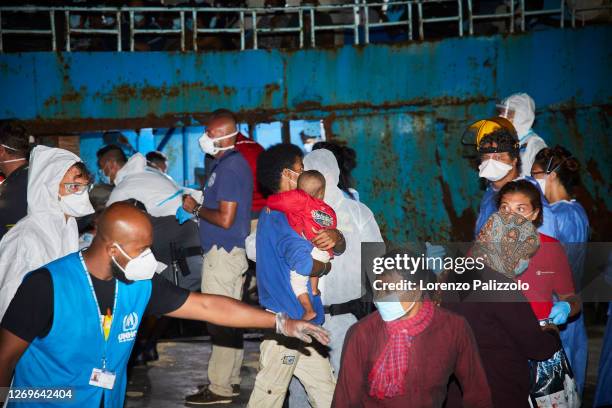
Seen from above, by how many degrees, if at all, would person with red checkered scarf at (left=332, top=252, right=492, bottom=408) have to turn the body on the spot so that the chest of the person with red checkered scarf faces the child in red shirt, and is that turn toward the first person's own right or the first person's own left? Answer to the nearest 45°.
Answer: approximately 90° to the first person's own right

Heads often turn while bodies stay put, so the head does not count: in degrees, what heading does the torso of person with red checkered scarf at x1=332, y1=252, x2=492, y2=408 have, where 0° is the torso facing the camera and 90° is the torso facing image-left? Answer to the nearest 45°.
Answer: approximately 45°

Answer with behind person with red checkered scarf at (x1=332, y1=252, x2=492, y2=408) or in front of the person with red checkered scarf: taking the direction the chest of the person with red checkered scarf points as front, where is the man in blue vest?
in front

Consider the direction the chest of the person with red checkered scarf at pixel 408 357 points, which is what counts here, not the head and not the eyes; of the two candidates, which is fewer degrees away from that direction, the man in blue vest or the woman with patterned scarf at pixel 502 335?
the man in blue vest

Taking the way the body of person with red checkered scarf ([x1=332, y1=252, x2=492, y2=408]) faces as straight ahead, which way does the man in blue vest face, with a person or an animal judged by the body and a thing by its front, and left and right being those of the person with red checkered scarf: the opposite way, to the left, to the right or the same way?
to the left

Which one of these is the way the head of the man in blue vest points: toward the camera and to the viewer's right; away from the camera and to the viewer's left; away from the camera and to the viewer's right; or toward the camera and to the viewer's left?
toward the camera and to the viewer's right

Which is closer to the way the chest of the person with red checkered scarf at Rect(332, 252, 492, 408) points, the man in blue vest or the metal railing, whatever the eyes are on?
the man in blue vest

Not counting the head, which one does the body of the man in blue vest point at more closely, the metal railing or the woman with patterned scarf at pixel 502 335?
the woman with patterned scarf

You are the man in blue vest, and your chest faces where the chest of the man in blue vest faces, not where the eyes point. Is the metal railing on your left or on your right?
on your left

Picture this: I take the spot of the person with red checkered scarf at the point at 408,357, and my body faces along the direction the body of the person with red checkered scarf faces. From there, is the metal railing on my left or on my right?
on my right

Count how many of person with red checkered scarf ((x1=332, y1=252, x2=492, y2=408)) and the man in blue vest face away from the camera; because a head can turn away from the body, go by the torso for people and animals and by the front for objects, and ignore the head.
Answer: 0

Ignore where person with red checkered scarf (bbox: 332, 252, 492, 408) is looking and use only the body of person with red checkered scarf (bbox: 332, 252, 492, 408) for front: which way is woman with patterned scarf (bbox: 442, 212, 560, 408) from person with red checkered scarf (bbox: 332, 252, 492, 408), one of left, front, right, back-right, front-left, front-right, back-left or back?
back

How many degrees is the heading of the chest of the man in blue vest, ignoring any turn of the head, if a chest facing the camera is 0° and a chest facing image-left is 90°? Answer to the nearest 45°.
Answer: approximately 315°
